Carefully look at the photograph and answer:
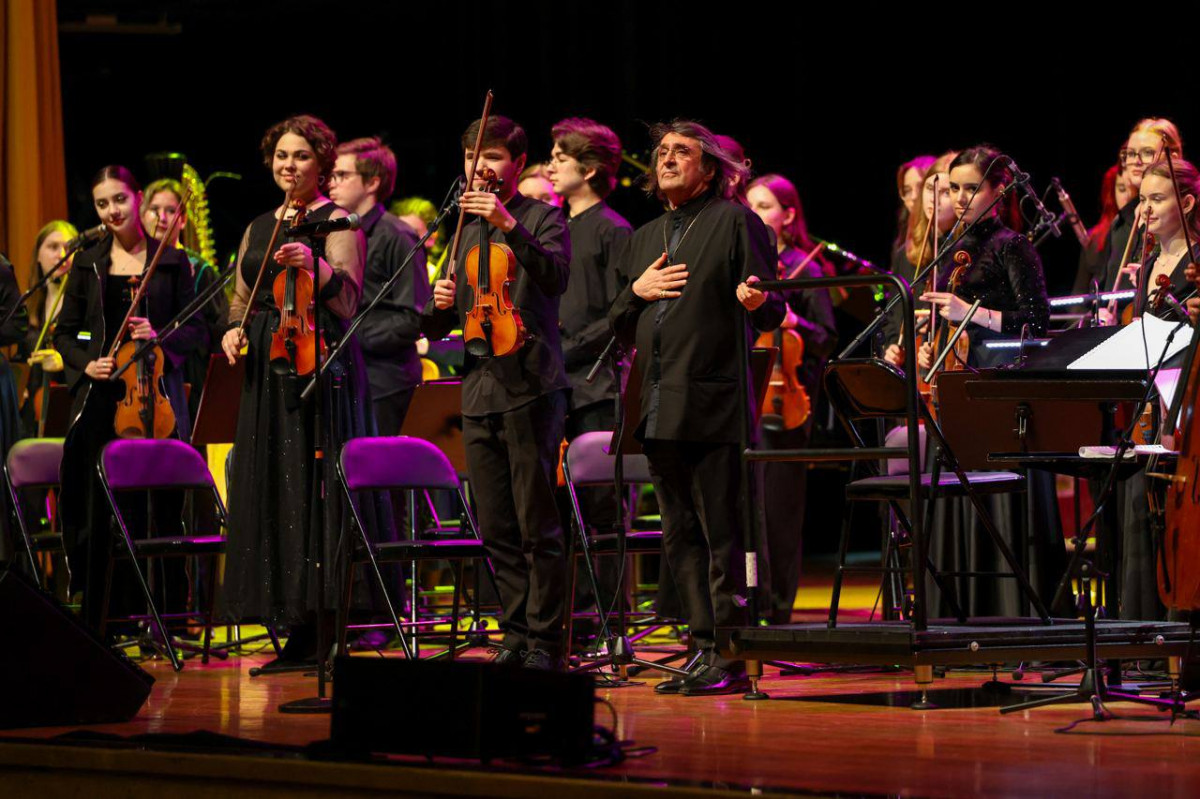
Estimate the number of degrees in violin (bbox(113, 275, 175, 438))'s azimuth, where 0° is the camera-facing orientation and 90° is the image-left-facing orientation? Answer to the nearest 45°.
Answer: approximately 0°

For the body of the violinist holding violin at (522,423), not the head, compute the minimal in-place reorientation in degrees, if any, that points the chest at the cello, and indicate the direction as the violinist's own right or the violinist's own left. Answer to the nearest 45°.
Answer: approximately 90° to the violinist's own left

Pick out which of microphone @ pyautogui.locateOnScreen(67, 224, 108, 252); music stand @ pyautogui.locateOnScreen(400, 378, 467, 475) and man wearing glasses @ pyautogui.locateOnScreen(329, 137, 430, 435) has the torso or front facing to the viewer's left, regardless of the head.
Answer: the man wearing glasses

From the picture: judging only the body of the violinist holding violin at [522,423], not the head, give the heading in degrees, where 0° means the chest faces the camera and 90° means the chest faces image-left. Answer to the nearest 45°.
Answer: approximately 45°
